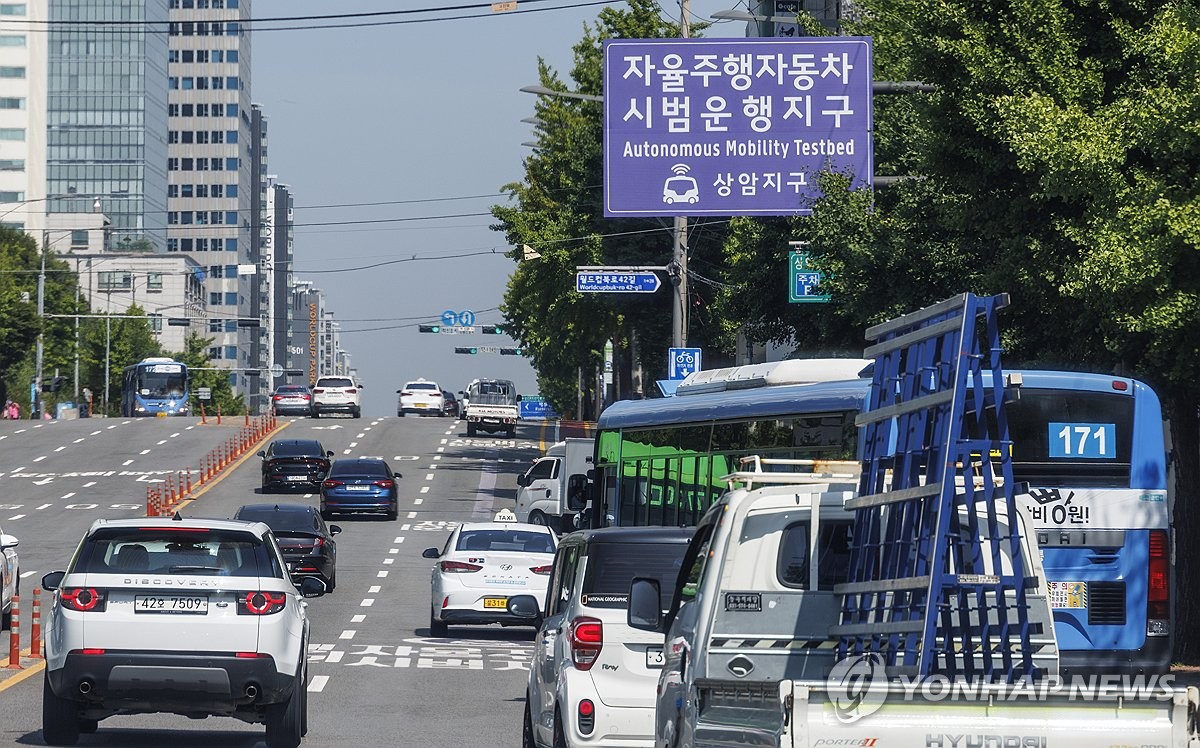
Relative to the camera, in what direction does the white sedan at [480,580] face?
facing away from the viewer

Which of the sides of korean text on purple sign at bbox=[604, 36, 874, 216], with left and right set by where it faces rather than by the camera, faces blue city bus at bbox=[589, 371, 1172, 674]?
front

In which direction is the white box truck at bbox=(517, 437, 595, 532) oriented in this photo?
to the viewer's left

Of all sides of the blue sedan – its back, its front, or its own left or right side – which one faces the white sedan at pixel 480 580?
back

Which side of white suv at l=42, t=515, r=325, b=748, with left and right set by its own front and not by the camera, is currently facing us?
back

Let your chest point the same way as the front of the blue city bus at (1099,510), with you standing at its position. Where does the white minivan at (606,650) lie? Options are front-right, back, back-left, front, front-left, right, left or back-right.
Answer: left

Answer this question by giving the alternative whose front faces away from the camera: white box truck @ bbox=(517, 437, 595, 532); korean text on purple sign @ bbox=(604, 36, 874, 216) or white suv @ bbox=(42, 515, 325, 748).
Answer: the white suv

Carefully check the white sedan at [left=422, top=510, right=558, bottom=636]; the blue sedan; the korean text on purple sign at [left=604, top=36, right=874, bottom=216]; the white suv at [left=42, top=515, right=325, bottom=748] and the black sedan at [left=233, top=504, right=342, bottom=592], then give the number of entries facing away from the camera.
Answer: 4

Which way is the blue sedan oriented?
away from the camera

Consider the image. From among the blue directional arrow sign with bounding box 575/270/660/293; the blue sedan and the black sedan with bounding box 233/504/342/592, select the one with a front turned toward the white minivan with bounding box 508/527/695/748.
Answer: the blue directional arrow sign

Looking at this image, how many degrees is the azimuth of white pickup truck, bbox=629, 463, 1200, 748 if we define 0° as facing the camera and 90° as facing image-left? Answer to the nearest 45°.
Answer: approximately 135°

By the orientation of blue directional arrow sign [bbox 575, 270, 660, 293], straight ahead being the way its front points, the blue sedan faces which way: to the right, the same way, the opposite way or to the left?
the opposite way

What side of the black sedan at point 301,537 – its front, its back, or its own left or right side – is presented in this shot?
back

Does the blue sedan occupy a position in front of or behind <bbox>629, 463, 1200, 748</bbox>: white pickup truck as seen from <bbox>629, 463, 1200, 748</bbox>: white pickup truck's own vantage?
in front

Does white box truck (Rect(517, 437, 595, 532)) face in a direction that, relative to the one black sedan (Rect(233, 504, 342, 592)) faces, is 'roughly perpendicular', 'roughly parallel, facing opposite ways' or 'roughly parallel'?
roughly perpendicular
